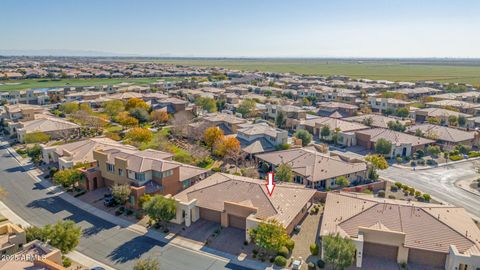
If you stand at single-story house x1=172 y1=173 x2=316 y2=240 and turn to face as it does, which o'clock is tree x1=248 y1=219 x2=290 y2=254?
The tree is roughly at 10 o'clock from the single-story house.

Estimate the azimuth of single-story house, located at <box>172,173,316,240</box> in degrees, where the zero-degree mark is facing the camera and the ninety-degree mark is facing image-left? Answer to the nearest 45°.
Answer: approximately 45°

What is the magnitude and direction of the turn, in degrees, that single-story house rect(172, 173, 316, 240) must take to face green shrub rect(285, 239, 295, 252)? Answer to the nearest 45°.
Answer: approximately 90° to its left

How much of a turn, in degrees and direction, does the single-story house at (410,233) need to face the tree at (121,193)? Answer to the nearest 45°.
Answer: approximately 90° to its right

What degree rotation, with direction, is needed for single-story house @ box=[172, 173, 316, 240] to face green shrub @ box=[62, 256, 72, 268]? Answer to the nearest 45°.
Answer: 0° — it already faces it

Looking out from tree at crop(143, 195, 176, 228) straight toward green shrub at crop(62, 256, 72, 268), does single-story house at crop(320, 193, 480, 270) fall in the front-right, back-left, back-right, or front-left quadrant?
back-left

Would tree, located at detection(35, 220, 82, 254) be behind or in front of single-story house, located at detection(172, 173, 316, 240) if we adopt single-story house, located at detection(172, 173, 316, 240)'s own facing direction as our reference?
in front
